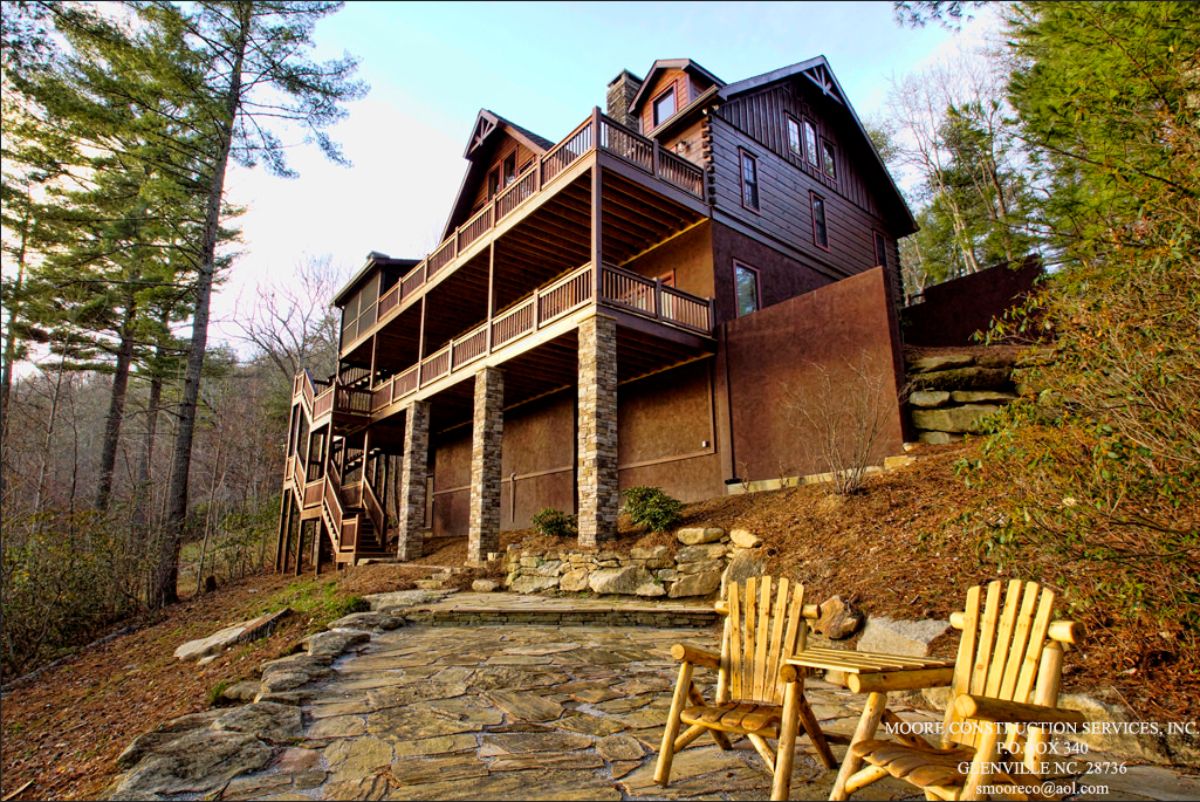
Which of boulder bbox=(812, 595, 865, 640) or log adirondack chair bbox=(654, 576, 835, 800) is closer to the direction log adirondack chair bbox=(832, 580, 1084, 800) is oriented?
the log adirondack chair

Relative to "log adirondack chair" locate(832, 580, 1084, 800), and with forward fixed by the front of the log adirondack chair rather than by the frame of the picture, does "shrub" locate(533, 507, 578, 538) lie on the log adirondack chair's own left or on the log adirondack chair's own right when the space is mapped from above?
on the log adirondack chair's own right

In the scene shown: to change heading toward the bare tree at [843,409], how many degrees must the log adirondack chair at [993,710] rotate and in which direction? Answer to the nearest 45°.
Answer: approximately 135° to its right

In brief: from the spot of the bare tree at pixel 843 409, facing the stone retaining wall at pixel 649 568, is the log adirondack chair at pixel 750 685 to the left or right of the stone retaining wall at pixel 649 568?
left

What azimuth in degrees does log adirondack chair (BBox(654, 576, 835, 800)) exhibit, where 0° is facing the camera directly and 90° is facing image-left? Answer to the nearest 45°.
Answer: approximately 45°
